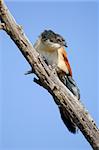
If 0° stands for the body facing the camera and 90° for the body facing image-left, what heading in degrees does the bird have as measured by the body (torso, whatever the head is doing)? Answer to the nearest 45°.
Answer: approximately 45°
